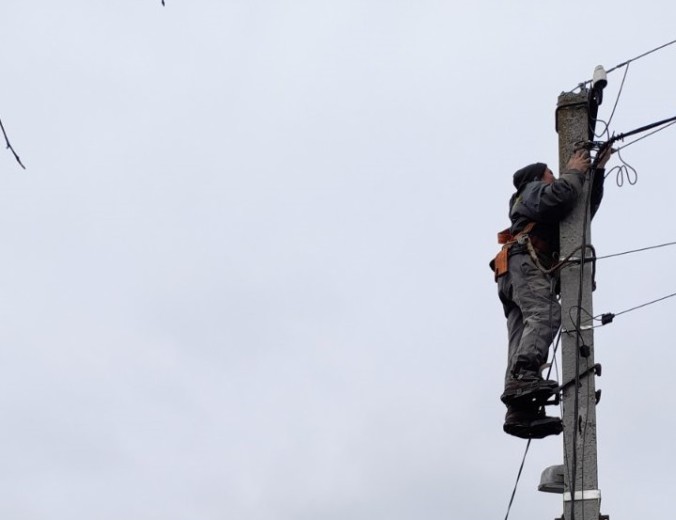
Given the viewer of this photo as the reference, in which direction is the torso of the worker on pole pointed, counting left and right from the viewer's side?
facing to the right of the viewer
